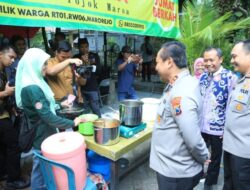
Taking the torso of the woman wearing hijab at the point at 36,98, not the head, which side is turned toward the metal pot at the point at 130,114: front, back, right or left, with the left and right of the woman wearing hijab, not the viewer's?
front

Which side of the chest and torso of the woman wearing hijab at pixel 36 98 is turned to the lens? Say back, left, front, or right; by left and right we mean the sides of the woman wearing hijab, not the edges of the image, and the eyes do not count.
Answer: right

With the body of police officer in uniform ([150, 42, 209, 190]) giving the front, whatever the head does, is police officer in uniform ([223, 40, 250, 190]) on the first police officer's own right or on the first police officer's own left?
on the first police officer's own right

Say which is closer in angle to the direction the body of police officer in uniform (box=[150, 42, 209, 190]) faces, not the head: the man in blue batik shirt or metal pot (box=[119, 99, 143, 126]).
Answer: the metal pot

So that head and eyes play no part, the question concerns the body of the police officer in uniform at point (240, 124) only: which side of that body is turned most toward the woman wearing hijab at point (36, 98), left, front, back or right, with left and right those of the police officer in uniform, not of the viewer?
front

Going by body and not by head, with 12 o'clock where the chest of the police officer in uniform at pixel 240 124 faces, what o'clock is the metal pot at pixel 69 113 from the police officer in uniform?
The metal pot is roughly at 1 o'clock from the police officer in uniform.

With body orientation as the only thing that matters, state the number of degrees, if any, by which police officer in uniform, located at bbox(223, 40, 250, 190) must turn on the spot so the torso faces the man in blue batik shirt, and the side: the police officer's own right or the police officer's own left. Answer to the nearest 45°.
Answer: approximately 90° to the police officer's own right

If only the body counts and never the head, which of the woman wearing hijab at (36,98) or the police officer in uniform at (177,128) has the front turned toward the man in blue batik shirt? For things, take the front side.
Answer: the woman wearing hijab

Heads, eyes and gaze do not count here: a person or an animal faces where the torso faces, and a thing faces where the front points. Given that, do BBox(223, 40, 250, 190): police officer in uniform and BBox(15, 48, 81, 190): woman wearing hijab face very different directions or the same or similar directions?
very different directions

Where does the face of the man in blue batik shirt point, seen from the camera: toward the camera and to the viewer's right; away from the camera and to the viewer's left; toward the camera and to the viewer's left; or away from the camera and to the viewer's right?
toward the camera and to the viewer's left

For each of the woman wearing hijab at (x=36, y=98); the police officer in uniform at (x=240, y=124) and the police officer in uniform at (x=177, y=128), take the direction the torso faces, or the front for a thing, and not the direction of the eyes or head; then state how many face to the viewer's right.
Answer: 1
